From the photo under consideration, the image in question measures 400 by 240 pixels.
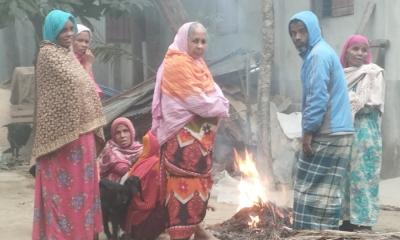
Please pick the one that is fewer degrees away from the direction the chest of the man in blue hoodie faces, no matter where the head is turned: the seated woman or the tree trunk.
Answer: the seated woman

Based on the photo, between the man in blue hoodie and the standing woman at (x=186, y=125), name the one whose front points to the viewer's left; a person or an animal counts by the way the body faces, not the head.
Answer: the man in blue hoodie

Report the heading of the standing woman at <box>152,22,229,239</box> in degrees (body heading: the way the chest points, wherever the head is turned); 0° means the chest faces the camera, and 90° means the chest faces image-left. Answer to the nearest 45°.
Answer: approximately 315°

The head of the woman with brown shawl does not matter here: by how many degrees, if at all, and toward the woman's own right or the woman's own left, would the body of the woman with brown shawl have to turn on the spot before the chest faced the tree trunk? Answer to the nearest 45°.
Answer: approximately 45° to the woman's own left

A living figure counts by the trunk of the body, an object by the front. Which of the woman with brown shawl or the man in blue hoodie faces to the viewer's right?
the woman with brown shawl

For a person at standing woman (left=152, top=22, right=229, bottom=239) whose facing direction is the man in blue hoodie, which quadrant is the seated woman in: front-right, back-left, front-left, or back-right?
back-left
